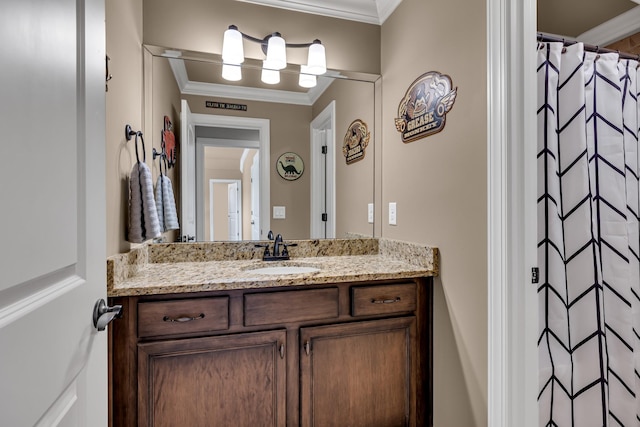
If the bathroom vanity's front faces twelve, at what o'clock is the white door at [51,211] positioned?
The white door is roughly at 1 o'clock from the bathroom vanity.

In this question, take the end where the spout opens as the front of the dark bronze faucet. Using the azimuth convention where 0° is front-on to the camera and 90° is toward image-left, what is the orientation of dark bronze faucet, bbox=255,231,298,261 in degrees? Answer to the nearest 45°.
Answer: approximately 0°

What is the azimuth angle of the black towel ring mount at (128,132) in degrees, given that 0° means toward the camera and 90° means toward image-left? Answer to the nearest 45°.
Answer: approximately 270°

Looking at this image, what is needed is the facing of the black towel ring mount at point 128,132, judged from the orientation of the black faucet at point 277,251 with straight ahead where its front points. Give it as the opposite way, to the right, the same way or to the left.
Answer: to the left

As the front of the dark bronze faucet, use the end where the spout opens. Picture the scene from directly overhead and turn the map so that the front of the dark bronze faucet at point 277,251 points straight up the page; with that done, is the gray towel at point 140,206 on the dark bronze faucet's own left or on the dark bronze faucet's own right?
on the dark bronze faucet's own right

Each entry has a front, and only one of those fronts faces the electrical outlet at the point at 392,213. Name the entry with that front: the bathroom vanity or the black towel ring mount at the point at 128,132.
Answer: the black towel ring mount

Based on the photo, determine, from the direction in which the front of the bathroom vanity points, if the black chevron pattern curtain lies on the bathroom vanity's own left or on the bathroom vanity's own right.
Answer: on the bathroom vanity's own left

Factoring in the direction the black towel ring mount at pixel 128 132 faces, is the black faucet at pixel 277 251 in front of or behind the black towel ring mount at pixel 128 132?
in front

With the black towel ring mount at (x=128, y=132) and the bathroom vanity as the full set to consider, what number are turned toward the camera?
1

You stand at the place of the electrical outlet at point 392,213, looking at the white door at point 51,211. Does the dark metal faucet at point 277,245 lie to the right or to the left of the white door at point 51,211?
right

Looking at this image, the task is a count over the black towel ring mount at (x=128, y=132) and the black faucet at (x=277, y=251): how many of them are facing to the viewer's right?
1

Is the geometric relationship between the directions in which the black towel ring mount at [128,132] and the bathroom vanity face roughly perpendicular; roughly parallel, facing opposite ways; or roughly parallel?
roughly perpendicular

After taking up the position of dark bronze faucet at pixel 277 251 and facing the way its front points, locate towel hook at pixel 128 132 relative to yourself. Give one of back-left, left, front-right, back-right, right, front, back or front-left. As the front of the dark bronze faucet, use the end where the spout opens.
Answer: front-right
